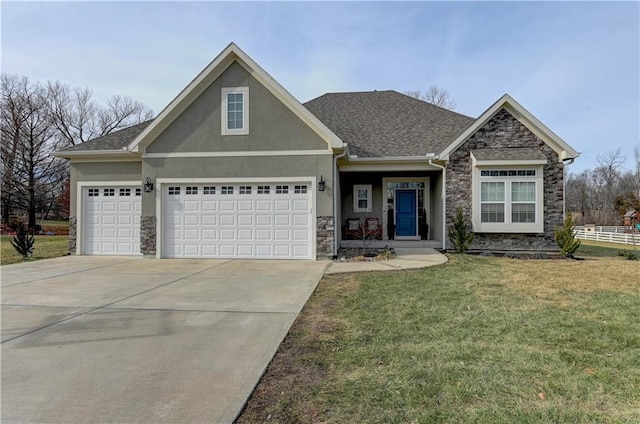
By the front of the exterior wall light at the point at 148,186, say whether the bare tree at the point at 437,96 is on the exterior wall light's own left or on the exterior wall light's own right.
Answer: on the exterior wall light's own left

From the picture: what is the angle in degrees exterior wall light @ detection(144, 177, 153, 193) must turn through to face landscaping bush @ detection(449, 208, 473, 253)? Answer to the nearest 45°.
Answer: approximately 90° to its left

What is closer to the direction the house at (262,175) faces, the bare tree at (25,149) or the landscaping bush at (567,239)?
the landscaping bush

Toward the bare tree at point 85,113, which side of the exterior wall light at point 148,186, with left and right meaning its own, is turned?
back

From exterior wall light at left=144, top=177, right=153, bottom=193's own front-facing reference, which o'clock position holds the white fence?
The white fence is roughly at 9 o'clock from the exterior wall light.

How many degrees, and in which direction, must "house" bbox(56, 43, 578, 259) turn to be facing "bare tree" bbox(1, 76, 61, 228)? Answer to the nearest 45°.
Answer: approximately 135° to its right

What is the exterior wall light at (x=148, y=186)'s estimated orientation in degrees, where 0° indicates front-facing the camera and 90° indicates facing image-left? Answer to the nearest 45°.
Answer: approximately 0°

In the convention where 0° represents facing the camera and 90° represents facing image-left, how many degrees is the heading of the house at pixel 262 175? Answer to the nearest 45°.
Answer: approximately 0°

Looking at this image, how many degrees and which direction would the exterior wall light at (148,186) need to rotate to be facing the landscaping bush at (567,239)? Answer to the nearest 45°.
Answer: approximately 45° to its left

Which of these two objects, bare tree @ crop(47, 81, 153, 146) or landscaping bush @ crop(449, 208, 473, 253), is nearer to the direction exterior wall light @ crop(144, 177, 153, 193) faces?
the landscaping bush

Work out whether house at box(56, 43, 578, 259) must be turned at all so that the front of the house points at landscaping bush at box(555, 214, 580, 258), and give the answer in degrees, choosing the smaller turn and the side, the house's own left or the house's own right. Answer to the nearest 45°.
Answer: approximately 90° to the house's own left

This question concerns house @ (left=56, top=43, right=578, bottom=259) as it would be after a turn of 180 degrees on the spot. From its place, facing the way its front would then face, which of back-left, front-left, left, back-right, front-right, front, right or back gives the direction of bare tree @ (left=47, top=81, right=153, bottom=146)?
front-left
